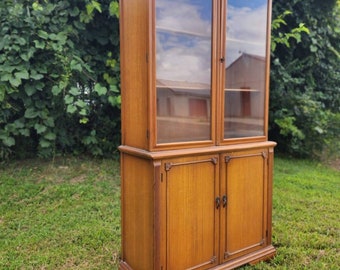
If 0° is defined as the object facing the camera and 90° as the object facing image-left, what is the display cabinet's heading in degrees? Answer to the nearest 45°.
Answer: approximately 315°

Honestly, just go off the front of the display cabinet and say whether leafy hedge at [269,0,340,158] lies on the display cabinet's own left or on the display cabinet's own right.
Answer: on the display cabinet's own left
